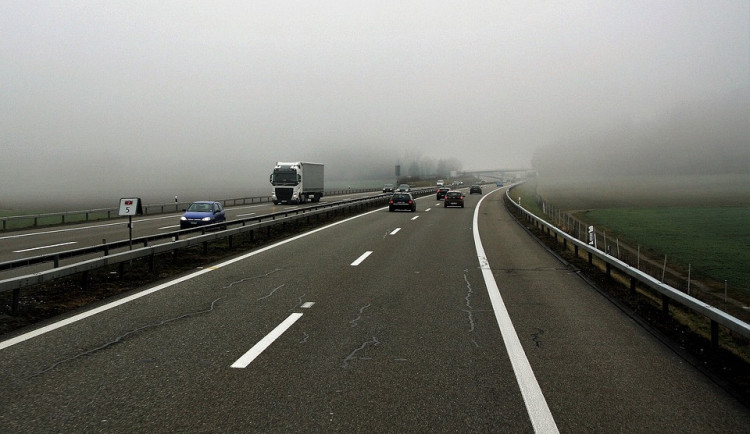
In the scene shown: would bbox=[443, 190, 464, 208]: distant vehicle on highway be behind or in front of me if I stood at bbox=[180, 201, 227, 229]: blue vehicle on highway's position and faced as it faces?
behind

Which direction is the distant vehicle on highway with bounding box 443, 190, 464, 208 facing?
away from the camera

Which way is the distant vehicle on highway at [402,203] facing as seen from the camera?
away from the camera

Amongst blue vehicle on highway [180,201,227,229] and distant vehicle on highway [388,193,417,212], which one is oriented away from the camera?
distant vehicle on highway [388,193,417,212]

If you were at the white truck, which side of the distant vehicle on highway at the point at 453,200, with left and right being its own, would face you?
left

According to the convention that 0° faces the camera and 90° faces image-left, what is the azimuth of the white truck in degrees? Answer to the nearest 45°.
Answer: approximately 45°

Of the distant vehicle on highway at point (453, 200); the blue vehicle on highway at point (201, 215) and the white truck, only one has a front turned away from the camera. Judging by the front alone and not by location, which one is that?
the distant vehicle on highway at point (453, 200)

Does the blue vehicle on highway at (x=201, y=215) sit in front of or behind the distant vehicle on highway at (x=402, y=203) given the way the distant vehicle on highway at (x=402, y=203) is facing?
behind

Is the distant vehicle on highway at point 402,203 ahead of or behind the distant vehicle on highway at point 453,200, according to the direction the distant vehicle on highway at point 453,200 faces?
behind

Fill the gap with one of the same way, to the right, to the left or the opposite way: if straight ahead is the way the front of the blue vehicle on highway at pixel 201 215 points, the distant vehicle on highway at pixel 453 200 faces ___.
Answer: the opposite way

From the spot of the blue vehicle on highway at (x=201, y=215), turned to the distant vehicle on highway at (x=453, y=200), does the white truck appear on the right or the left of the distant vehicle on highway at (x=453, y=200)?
left

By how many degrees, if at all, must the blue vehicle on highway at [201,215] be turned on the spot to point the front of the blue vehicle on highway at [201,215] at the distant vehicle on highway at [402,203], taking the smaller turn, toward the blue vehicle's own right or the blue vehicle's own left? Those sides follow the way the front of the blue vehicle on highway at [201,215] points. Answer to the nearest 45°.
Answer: approximately 180°

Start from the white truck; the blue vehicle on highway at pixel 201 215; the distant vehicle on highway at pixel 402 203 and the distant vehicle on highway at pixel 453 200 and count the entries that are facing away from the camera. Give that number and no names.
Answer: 2
